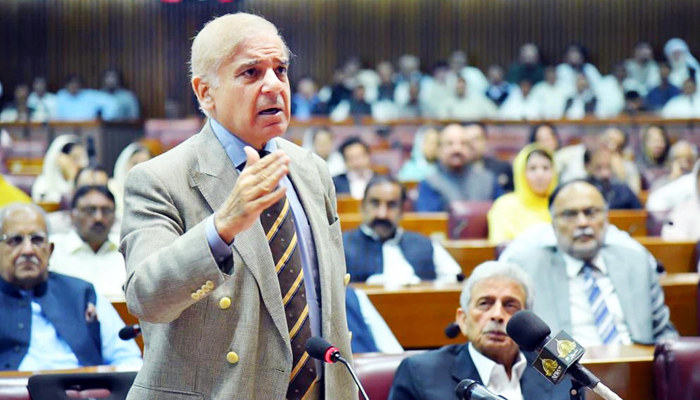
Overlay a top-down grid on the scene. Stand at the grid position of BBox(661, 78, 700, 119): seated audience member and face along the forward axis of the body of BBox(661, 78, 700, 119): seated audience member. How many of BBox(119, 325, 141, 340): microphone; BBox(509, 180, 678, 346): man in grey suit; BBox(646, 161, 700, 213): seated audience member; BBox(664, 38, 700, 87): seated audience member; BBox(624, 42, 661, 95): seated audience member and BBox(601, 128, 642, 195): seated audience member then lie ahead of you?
4

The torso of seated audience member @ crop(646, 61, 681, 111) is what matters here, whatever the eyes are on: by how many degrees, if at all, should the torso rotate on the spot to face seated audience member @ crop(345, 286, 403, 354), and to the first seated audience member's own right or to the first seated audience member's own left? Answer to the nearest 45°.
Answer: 0° — they already face them

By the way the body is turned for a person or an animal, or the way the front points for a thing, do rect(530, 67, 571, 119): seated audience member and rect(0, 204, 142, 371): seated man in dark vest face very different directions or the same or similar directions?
same or similar directions

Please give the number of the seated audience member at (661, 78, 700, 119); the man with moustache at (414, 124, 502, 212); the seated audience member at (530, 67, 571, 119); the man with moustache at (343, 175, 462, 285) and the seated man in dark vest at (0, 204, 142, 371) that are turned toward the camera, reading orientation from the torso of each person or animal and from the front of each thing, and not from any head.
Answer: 5

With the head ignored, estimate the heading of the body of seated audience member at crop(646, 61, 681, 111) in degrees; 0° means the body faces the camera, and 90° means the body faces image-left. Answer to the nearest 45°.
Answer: approximately 0°

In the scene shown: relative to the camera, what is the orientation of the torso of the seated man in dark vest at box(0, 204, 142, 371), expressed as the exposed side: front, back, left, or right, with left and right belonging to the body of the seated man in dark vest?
front

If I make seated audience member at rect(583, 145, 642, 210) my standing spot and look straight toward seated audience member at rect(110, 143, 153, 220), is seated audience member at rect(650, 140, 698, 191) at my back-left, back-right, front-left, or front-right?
back-right

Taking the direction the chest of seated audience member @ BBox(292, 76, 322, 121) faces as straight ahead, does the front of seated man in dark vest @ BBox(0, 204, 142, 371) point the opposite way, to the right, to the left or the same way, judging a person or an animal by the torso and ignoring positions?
the same way

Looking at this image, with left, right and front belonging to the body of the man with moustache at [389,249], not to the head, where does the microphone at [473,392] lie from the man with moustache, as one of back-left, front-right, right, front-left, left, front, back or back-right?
front

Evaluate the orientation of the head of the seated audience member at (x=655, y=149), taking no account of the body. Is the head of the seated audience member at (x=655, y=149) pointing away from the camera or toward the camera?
toward the camera

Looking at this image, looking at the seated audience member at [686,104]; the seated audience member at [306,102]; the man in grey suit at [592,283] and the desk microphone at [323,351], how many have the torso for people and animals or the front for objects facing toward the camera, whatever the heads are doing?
3

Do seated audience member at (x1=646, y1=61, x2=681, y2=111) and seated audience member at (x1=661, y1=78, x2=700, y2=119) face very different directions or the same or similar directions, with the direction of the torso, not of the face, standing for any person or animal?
same or similar directions

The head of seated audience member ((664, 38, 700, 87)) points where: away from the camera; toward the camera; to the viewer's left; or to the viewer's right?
toward the camera

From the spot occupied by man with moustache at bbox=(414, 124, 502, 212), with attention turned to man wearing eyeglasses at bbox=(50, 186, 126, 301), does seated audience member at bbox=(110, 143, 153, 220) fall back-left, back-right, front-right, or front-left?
front-right

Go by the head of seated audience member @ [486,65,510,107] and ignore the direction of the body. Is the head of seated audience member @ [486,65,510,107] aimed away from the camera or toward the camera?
toward the camera

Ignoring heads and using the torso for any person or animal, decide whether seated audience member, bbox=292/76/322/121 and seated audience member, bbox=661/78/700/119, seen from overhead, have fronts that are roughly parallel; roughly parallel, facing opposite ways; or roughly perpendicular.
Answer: roughly parallel

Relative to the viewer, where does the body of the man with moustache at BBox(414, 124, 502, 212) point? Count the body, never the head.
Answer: toward the camera

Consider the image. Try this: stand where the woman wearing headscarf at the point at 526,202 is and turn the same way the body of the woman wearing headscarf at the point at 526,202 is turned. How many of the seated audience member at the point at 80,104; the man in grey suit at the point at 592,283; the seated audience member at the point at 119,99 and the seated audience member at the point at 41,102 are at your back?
3

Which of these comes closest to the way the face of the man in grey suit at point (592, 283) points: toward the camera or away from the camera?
toward the camera

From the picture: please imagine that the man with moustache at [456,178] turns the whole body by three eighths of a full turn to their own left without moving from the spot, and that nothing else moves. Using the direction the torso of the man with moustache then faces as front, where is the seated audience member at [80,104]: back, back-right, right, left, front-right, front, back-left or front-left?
left

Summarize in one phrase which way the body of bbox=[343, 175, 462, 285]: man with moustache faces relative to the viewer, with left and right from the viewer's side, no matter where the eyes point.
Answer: facing the viewer
